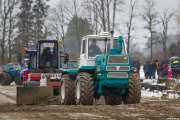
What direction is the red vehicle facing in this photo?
toward the camera

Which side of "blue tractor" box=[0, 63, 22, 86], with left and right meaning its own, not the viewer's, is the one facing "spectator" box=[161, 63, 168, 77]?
front

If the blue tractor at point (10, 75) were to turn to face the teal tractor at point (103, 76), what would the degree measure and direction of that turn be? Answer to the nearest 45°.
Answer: approximately 45° to its right

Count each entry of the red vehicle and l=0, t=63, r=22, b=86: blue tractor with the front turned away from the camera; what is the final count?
0
